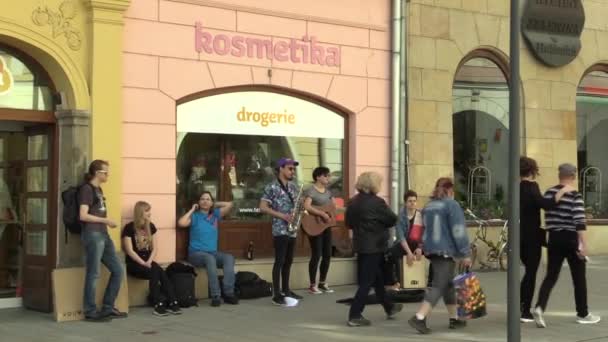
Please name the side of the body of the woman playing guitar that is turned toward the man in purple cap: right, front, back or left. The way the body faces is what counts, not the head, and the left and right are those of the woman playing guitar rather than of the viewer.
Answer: right

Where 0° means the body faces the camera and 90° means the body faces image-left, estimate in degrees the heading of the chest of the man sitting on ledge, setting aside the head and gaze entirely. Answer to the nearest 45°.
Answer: approximately 315°

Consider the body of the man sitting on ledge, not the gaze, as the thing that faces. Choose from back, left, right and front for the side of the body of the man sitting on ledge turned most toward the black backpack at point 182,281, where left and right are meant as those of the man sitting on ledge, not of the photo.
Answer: right

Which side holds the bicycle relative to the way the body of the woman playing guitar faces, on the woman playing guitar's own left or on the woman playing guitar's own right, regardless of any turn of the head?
on the woman playing guitar's own left

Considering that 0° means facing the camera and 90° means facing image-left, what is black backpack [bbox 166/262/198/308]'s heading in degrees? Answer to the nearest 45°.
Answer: approximately 0°

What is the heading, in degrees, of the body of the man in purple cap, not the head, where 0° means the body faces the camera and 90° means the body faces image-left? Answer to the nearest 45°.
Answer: approximately 315°

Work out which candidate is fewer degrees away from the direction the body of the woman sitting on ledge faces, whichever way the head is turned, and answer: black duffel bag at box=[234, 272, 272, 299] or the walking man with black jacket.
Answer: the walking man with black jacket
